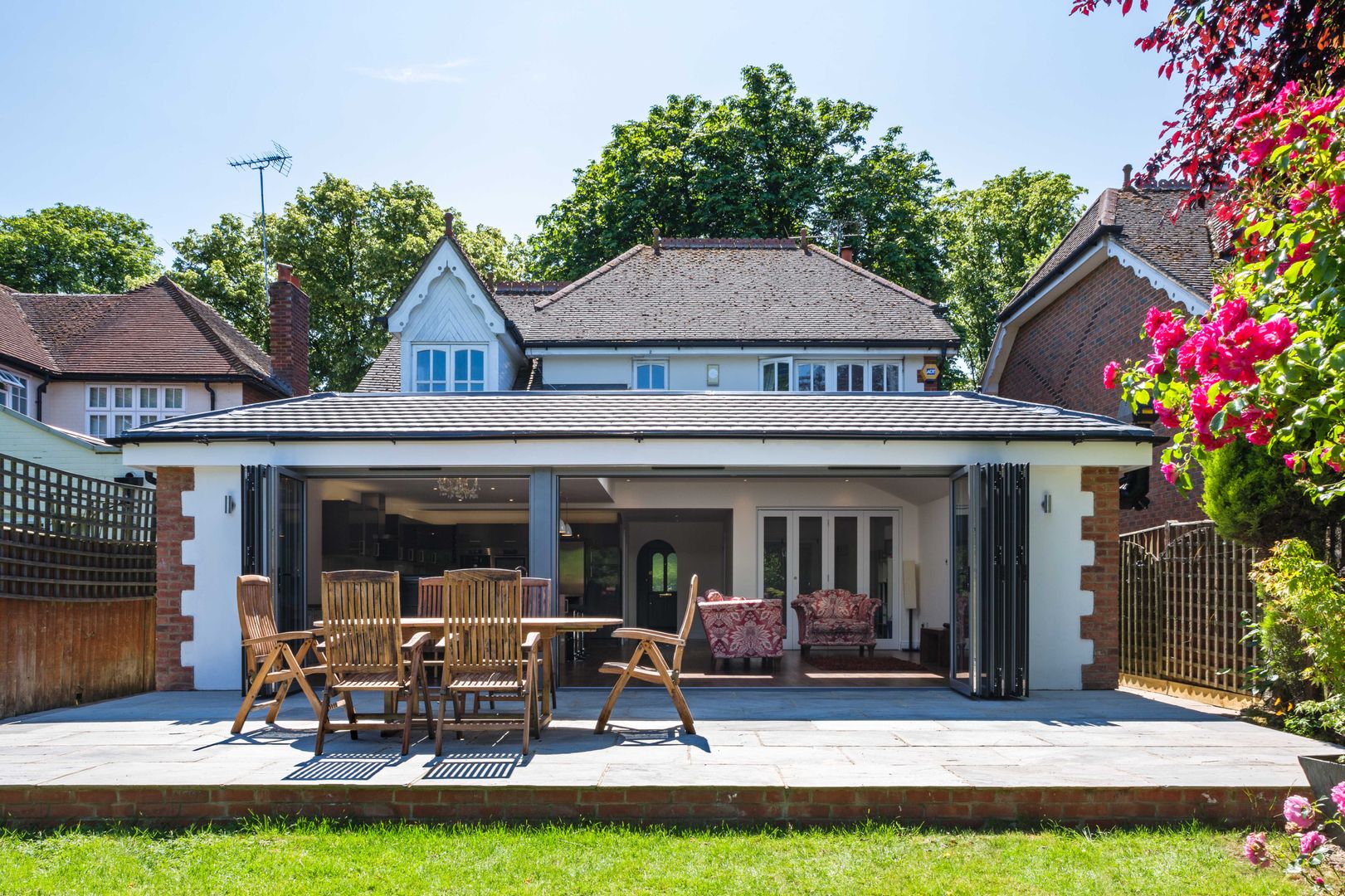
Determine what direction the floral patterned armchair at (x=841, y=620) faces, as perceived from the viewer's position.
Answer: facing the viewer

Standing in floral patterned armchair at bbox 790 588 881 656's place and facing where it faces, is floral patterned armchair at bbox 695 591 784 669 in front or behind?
in front

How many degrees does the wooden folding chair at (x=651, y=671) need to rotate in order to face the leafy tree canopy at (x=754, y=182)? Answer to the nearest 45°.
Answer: approximately 90° to its right

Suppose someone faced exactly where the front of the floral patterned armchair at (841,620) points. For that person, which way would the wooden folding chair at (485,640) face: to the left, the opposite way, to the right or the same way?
the opposite way

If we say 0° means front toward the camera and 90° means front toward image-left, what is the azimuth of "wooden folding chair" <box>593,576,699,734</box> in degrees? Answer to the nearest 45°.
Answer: approximately 90°

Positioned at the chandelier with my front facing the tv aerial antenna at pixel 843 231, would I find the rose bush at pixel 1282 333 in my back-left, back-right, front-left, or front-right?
back-right

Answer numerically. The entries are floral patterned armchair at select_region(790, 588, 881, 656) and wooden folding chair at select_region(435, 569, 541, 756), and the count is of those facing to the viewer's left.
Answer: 0

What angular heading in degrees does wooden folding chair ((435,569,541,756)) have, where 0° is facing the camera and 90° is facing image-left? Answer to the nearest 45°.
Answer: approximately 180°
